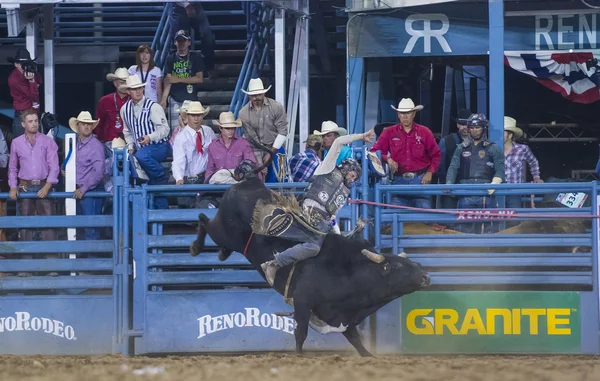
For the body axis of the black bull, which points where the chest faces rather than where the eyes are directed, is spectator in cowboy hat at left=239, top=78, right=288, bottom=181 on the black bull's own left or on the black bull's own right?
on the black bull's own left

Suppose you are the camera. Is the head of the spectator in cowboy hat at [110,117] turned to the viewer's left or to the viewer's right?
to the viewer's right

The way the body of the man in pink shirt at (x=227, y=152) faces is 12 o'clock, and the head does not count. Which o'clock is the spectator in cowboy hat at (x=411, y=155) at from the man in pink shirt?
The spectator in cowboy hat is roughly at 9 o'clock from the man in pink shirt.

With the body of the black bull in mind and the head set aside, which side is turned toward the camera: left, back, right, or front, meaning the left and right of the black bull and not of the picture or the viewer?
right

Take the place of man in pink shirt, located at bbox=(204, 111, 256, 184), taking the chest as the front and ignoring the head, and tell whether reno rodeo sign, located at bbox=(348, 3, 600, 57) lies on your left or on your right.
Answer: on your left

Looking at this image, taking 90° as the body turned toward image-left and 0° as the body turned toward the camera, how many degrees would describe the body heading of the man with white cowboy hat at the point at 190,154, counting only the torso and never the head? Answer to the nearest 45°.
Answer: approximately 0°

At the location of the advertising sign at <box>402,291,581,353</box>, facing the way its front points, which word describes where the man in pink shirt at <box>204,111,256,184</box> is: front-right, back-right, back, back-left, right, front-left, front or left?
right

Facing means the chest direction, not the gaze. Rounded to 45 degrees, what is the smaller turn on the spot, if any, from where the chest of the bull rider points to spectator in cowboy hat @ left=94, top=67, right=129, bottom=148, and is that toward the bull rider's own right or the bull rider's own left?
approximately 180°

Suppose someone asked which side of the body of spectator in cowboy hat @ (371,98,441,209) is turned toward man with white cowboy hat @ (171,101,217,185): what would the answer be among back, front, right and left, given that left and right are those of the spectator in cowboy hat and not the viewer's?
right

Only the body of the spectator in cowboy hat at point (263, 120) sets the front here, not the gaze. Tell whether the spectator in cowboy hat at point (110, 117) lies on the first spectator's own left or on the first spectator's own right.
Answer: on the first spectator's own right
